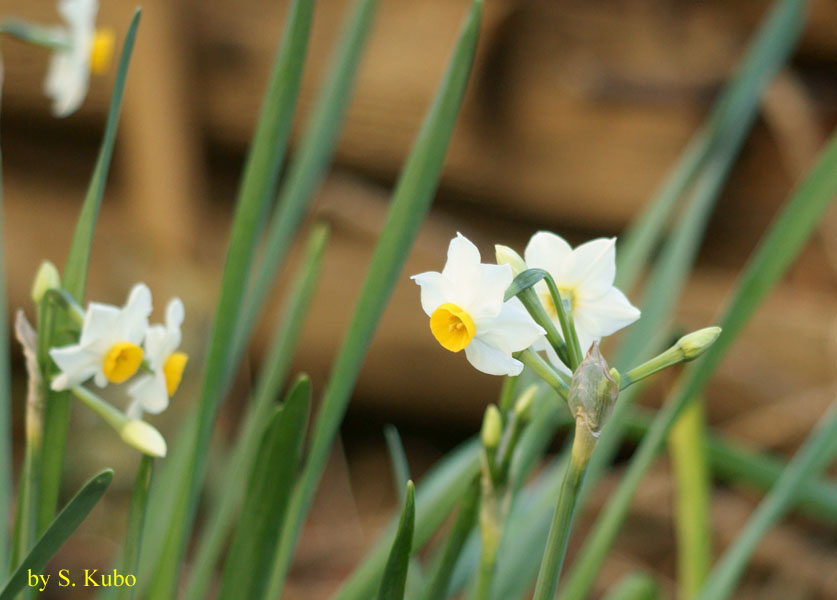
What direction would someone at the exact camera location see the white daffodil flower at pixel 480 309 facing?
facing the viewer and to the left of the viewer
